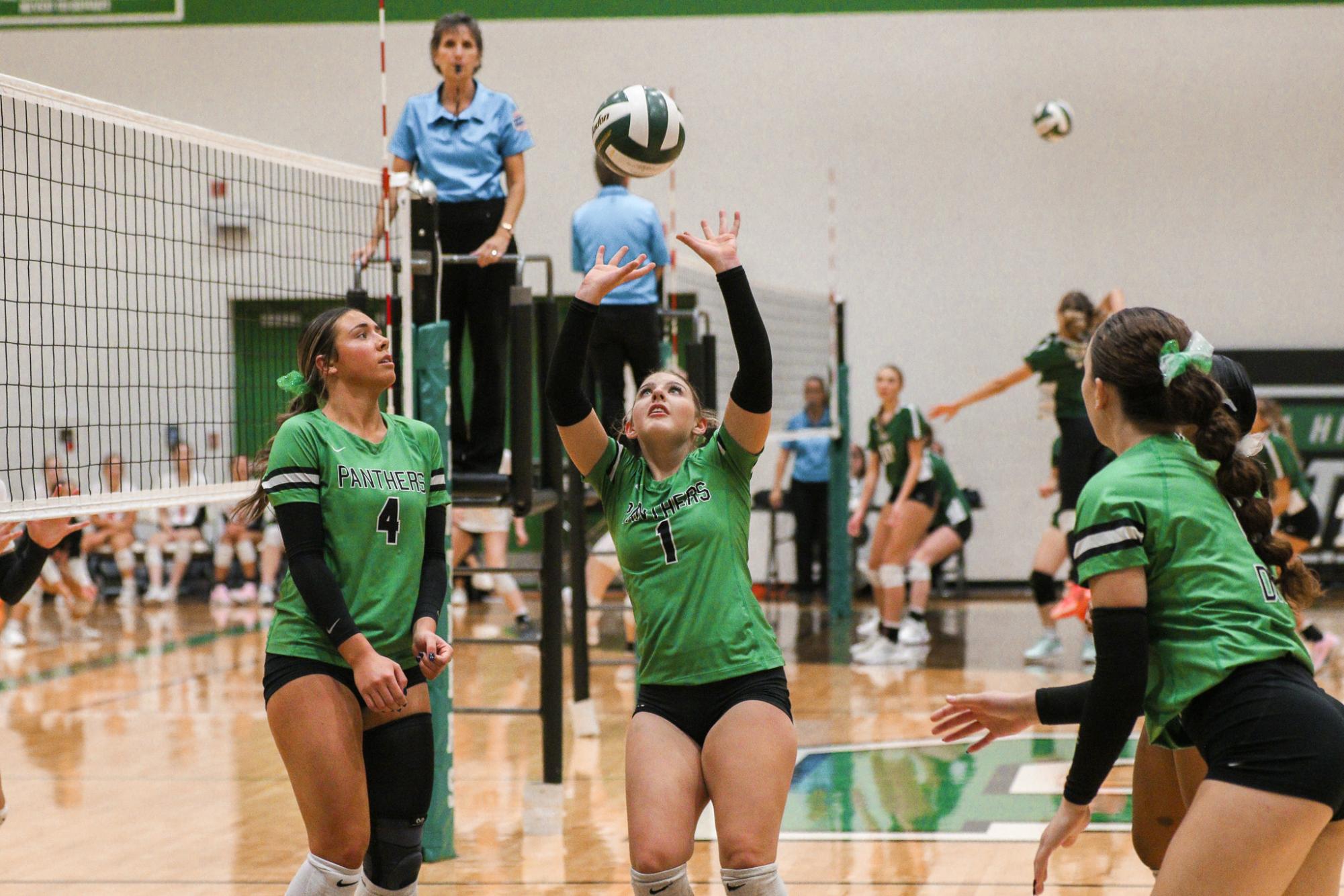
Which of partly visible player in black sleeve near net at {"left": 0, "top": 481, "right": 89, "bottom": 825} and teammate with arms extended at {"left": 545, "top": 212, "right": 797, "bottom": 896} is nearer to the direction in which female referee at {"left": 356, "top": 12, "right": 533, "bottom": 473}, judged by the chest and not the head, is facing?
the teammate with arms extended

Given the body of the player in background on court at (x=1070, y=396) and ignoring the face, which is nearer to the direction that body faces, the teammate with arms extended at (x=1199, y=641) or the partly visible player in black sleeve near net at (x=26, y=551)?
the partly visible player in black sleeve near net

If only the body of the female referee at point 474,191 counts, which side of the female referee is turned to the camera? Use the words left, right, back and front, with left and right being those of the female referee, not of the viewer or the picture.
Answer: front

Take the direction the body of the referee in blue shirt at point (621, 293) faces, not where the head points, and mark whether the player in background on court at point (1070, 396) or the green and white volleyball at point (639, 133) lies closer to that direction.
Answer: the player in background on court

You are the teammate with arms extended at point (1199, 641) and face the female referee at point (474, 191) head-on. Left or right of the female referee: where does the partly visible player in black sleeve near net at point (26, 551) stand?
left

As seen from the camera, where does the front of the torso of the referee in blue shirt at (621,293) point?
away from the camera

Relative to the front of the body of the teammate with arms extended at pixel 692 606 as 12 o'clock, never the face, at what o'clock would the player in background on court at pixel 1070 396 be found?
The player in background on court is roughly at 7 o'clock from the teammate with arms extended.

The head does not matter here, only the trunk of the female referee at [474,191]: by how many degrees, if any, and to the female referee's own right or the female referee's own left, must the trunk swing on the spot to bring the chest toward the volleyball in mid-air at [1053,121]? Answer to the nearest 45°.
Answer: approximately 135° to the female referee's own left

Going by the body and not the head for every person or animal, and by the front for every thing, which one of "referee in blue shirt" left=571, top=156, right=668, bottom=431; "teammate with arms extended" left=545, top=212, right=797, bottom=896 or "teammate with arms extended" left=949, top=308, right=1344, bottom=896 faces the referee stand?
"teammate with arms extended" left=949, top=308, right=1344, bottom=896

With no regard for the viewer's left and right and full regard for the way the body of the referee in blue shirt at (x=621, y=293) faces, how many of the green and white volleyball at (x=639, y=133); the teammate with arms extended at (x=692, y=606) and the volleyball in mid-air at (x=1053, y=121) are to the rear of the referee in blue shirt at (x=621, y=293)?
2

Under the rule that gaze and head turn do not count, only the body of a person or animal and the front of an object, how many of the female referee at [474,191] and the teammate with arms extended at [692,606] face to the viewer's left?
0

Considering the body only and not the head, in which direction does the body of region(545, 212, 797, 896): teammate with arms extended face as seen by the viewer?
toward the camera

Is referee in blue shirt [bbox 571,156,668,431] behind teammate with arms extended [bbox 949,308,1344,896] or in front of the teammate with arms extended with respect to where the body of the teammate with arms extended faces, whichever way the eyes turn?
in front
